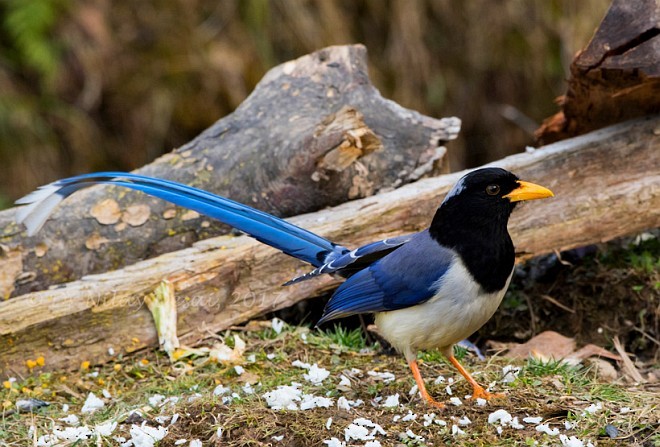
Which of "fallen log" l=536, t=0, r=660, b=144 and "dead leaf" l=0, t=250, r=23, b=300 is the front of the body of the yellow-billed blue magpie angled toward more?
the fallen log

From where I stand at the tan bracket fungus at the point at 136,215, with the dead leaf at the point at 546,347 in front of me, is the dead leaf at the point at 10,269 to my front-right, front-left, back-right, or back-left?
back-right

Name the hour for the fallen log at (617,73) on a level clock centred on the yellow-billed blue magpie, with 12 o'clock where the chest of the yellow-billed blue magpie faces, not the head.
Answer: The fallen log is roughly at 11 o'clock from the yellow-billed blue magpie.

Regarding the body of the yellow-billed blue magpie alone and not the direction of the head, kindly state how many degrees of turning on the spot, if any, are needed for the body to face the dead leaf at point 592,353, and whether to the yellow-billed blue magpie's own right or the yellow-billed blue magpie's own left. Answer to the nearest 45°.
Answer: approximately 45° to the yellow-billed blue magpie's own left

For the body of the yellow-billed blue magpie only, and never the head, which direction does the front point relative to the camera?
to the viewer's right

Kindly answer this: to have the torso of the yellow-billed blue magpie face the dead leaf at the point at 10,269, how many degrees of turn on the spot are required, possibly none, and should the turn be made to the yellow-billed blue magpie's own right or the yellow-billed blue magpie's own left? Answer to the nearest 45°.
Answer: approximately 135° to the yellow-billed blue magpie's own left

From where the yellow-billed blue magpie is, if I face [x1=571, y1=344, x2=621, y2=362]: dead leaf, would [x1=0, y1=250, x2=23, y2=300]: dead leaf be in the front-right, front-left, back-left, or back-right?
back-left

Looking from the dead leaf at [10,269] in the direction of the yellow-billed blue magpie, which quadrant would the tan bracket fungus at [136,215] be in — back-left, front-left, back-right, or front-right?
front-left

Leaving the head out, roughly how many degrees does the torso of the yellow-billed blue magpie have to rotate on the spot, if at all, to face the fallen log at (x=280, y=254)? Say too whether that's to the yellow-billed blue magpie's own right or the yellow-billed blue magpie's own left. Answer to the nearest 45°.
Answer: approximately 135° to the yellow-billed blue magpie's own left

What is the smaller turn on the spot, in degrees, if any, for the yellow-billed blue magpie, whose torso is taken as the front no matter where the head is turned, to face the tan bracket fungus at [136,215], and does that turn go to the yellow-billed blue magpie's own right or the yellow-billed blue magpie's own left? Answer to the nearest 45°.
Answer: approximately 135° to the yellow-billed blue magpie's own left

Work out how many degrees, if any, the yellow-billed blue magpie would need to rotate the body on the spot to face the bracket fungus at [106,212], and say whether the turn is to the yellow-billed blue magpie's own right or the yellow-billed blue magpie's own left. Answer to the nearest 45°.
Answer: approximately 135° to the yellow-billed blue magpie's own left
